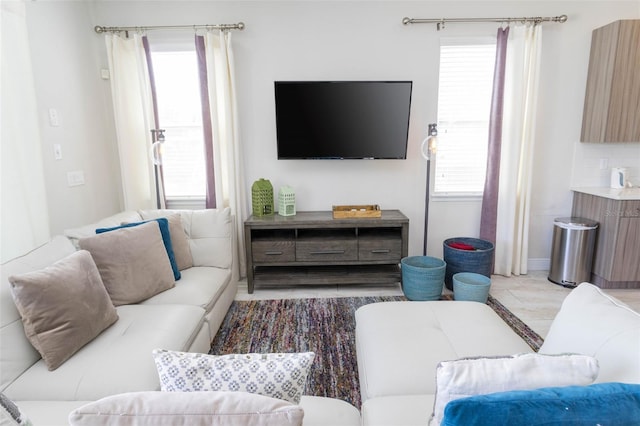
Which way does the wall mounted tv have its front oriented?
toward the camera

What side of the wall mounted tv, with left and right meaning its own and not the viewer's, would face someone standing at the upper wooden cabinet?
left

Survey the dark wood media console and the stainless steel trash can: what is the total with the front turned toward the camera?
2

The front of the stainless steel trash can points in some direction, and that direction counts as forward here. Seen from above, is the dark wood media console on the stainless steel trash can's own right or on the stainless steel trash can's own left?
on the stainless steel trash can's own right

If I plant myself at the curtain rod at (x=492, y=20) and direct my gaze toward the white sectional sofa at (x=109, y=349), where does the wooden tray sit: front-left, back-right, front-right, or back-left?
front-right

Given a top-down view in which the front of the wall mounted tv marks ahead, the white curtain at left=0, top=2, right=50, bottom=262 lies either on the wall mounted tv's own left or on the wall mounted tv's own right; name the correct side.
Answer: on the wall mounted tv's own right

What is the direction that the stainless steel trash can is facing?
toward the camera

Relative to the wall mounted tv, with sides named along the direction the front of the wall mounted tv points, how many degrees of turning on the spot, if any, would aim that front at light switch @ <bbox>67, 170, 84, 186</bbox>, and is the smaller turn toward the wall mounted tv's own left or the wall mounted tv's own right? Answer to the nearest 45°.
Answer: approximately 90° to the wall mounted tv's own right

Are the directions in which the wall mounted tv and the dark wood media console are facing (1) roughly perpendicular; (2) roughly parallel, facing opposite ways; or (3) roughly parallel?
roughly parallel

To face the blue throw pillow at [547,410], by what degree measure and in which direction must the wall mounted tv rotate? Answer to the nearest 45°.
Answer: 0° — it already faces it

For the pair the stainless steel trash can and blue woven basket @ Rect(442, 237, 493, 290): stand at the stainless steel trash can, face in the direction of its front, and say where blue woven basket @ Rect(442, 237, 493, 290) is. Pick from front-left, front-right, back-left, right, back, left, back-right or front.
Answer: front-right

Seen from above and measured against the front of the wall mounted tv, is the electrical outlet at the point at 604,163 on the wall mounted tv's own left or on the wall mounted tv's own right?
on the wall mounted tv's own left

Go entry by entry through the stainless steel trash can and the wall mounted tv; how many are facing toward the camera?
2

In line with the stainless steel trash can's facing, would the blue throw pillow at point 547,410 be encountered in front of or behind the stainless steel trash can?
in front

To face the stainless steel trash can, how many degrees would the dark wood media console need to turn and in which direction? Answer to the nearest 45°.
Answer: approximately 90° to its left

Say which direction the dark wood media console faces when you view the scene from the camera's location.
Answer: facing the viewer
